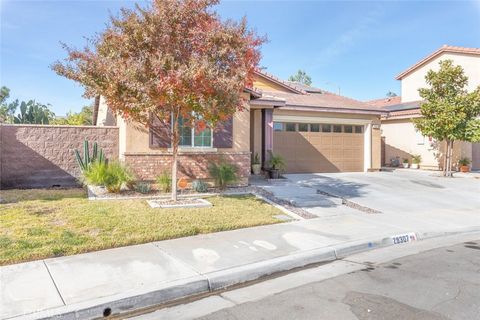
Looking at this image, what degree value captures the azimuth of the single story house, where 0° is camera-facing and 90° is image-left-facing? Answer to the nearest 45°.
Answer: approximately 0°

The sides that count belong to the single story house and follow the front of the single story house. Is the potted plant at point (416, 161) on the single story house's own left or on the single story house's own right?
on the single story house's own left

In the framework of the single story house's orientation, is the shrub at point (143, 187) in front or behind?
in front

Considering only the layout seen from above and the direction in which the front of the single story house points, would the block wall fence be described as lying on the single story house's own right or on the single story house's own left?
on the single story house's own right

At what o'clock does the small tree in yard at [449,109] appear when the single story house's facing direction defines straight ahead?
The small tree in yard is roughly at 9 o'clock from the single story house.

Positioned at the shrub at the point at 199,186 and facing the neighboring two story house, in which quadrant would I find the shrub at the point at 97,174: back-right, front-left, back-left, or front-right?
back-left

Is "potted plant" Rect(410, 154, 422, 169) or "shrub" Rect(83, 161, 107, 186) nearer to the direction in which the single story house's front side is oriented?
the shrub

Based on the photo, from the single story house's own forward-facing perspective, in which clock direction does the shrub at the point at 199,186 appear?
The shrub is roughly at 1 o'clock from the single story house.

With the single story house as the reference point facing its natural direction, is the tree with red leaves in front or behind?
in front

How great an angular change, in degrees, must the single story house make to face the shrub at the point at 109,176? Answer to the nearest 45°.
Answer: approximately 45° to its right
